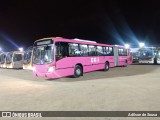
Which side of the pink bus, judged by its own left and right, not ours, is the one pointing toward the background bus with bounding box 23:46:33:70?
right

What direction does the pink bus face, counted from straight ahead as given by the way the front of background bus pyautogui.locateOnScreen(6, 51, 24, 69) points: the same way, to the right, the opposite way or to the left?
the same way

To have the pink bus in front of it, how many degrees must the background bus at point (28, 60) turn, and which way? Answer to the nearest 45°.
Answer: approximately 45° to its left

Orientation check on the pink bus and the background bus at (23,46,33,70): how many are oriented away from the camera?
0

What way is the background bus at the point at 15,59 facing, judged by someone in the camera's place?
facing the viewer and to the left of the viewer

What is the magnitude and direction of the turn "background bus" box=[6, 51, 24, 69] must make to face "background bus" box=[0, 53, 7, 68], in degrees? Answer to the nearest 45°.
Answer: approximately 90° to its right

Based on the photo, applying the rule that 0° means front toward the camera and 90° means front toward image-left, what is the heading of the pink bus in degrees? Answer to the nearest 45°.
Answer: approximately 45°

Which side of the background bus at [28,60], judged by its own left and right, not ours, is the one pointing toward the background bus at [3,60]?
right

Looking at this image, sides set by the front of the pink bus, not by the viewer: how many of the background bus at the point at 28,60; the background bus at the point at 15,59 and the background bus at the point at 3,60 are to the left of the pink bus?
0

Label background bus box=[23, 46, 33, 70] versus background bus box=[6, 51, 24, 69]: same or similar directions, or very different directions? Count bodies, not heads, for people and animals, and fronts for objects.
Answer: same or similar directions

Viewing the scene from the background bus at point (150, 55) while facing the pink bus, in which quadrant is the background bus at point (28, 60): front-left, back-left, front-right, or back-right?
front-right

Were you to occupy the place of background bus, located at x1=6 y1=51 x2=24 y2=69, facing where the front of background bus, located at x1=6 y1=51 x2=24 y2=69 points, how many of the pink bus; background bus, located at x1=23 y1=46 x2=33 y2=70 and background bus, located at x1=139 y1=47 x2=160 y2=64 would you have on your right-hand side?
0

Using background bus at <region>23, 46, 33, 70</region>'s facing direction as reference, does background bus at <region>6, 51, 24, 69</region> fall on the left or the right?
on its right

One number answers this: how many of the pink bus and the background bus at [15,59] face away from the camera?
0

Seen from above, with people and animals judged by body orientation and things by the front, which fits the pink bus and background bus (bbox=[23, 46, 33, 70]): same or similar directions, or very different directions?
same or similar directions

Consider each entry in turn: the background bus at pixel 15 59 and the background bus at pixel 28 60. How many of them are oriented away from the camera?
0

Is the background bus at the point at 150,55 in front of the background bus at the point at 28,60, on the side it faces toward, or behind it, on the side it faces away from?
behind
